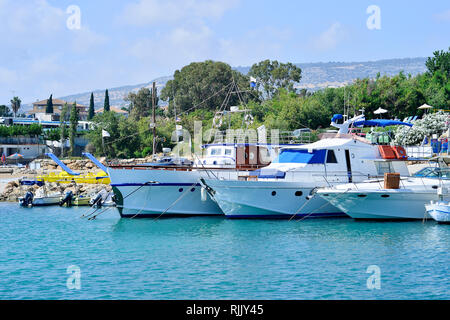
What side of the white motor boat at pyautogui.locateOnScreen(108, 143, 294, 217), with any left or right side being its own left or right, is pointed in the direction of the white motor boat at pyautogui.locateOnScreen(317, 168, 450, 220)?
back

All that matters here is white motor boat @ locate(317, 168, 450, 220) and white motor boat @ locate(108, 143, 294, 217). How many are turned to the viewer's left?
2

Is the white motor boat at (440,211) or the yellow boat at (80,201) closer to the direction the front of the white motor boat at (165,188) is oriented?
the yellow boat

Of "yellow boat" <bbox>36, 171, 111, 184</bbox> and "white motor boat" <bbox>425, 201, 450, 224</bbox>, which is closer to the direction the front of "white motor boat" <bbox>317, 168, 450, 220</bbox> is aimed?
the yellow boat

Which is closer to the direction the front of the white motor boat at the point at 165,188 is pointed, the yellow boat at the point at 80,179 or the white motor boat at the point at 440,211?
the yellow boat

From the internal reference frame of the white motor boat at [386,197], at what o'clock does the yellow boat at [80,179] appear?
The yellow boat is roughly at 1 o'clock from the white motor boat.

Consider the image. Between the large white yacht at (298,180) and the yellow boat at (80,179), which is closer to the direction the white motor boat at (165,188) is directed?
the yellow boat

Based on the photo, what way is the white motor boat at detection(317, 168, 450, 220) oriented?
to the viewer's left

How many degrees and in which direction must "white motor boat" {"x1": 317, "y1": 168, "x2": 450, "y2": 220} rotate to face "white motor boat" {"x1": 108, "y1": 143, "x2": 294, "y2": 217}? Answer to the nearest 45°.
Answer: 0° — it already faces it

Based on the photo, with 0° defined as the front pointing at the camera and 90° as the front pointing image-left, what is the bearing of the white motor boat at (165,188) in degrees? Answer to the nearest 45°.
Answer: approximately 90°

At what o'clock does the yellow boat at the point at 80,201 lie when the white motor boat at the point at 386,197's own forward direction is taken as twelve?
The yellow boat is roughly at 1 o'clock from the white motor boat.

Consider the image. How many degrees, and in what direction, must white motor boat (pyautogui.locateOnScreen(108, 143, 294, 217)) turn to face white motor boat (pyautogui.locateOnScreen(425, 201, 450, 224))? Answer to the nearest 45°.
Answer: approximately 180°
